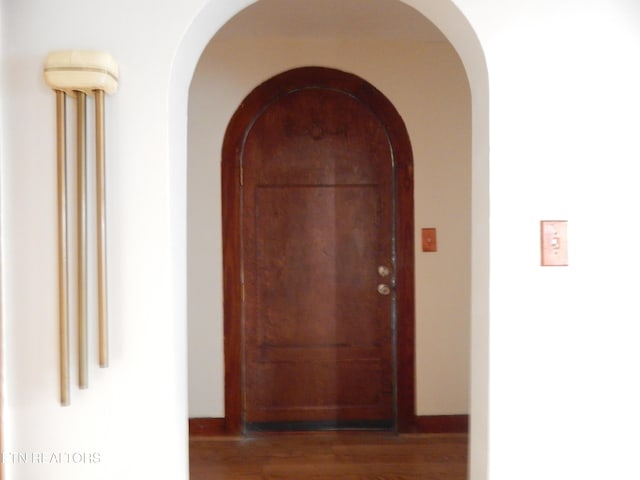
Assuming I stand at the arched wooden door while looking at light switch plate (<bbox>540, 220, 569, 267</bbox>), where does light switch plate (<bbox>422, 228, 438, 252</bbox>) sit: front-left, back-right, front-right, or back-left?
front-left

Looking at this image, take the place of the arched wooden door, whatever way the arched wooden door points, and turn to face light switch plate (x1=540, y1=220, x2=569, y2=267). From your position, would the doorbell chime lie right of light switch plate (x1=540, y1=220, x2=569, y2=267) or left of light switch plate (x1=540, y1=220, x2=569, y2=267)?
right

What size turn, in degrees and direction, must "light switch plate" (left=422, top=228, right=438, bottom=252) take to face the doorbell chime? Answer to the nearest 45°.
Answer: approximately 45° to its right

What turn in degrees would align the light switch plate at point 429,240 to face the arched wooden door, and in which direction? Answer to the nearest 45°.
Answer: approximately 90° to its right

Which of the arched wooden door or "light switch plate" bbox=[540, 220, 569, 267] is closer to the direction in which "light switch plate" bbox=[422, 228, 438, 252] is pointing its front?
the light switch plate

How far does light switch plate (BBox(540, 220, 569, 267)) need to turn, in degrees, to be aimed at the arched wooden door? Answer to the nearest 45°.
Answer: approximately 135° to its right

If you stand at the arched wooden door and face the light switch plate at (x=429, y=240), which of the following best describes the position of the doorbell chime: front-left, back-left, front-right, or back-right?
back-right

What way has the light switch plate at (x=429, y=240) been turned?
toward the camera

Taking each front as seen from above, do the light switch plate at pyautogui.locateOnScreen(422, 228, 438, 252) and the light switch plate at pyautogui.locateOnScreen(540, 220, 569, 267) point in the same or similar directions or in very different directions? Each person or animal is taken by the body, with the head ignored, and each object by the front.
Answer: same or similar directions

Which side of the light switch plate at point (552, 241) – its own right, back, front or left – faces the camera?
front

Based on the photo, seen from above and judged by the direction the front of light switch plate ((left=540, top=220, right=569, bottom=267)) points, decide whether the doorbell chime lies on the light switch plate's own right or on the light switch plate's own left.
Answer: on the light switch plate's own right

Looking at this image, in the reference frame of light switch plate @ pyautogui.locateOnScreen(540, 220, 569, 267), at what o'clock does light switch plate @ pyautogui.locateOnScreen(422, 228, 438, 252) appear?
light switch plate @ pyautogui.locateOnScreen(422, 228, 438, 252) is roughly at 5 o'clock from light switch plate @ pyautogui.locateOnScreen(540, 220, 569, 267).

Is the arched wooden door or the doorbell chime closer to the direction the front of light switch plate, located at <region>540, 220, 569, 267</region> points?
the doorbell chime

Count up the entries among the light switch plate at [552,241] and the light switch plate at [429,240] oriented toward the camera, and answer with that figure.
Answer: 2

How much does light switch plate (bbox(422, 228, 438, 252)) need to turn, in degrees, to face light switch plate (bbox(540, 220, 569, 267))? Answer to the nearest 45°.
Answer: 0° — it already faces it
